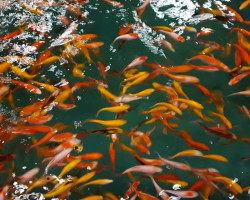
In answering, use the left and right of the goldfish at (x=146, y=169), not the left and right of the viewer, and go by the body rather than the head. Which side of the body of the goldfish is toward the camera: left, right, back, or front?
right

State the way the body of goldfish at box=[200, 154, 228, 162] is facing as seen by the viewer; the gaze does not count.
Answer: to the viewer's right

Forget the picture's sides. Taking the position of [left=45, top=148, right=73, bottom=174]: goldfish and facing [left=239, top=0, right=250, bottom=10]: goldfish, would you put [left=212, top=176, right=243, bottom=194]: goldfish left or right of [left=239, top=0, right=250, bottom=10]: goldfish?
right

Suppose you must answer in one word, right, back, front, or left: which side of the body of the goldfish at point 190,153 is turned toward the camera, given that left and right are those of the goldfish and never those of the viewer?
right

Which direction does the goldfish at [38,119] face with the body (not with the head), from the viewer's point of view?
to the viewer's left
